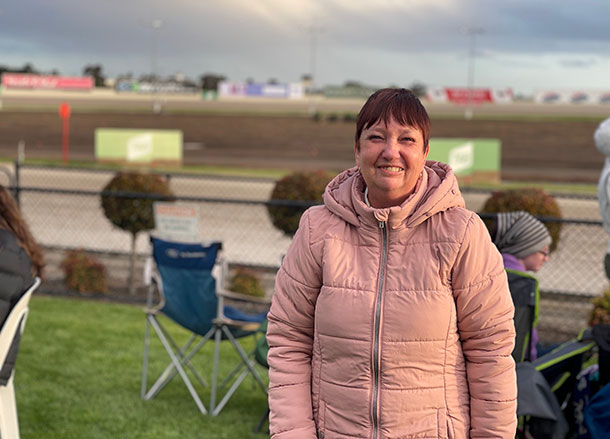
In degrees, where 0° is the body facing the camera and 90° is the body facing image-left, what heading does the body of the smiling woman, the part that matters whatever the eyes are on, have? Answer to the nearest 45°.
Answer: approximately 0°

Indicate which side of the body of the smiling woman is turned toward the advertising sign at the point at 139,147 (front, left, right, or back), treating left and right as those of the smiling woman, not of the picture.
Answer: back

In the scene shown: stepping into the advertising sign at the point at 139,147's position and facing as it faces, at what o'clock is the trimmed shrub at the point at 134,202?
The trimmed shrub is roughly at 12 o'clock from the advertising sign.
